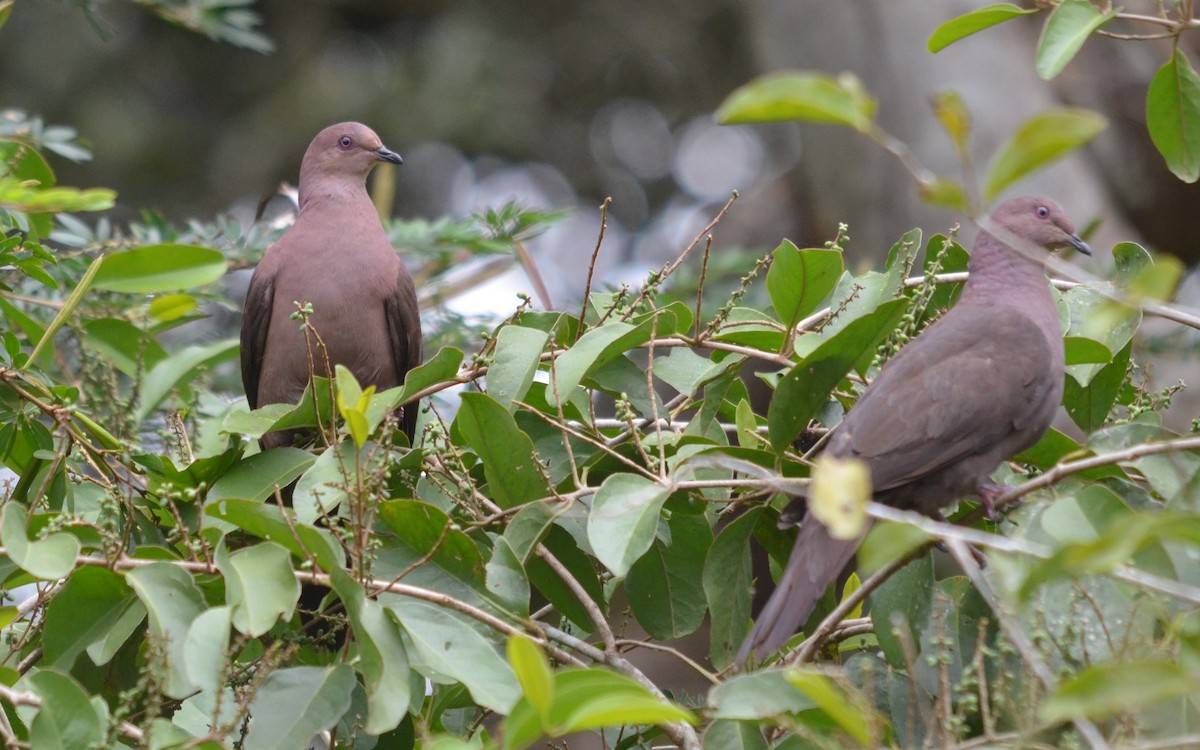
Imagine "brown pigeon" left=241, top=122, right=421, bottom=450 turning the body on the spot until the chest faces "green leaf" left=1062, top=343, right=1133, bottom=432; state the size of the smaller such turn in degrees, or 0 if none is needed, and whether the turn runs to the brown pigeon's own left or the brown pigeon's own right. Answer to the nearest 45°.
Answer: approximately 45° to the brown pigeon's own left

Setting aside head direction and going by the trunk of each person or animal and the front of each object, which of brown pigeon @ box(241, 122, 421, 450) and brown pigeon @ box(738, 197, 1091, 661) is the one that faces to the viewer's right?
brown pigeon @ box(738, 197, 1091, 661)

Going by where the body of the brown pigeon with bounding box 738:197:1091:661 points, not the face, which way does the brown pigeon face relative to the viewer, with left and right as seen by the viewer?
facing to the right of the viewer

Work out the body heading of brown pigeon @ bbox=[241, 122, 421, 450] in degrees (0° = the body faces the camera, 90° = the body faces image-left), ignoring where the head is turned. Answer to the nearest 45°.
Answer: approximately 0°

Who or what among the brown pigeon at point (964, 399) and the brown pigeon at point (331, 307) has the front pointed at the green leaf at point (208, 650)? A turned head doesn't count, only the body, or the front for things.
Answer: the brown pigeon at point (331, 307)

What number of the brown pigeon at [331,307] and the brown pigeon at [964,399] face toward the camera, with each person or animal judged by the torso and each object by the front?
1

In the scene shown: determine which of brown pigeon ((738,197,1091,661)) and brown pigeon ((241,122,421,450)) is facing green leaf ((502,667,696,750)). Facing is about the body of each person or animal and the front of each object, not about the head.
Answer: brown pigeon ((241,122,421,450))

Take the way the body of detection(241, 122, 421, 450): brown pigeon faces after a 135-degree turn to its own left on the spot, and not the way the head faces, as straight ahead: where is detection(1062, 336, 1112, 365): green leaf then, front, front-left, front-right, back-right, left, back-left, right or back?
right

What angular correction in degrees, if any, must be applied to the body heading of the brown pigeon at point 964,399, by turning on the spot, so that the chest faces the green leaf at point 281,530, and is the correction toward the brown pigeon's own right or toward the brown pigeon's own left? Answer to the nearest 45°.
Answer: approximately 135° to the brown pigeon's own right

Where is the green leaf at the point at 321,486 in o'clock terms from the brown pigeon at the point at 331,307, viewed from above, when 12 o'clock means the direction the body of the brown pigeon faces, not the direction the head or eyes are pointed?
The green leaf is roughly at 12 o'clock from the brown pigeon.

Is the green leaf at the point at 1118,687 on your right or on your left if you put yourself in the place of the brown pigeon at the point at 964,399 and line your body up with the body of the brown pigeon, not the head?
on your right

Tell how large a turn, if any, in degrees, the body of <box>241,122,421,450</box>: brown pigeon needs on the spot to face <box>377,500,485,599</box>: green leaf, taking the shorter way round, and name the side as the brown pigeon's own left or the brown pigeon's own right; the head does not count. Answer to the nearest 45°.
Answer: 0° — it already faces it
